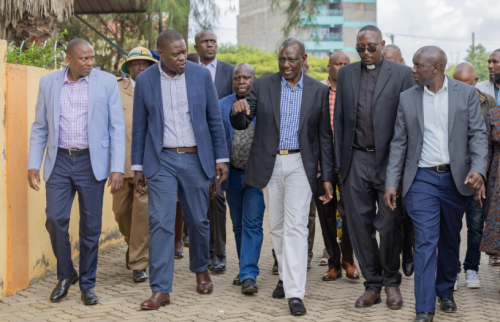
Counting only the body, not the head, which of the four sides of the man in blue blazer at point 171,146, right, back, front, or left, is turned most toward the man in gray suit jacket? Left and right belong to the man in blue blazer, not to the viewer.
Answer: left

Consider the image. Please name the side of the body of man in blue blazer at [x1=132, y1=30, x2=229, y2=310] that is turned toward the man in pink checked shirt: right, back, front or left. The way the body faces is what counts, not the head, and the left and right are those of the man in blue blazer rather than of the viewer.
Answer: right

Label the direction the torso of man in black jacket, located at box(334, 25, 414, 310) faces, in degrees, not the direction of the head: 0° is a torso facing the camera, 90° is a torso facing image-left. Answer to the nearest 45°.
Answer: approximately 0°

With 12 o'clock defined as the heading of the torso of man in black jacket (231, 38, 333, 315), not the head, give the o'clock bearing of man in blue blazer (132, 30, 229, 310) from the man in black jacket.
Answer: The man in blue blazer is roughly at 3 o'clock from the man in black jacket.

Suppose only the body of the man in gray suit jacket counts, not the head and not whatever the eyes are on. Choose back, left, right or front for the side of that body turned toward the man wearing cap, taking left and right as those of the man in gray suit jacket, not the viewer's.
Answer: right

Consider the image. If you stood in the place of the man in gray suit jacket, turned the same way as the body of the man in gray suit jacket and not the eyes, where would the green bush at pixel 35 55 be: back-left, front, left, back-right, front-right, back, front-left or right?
right

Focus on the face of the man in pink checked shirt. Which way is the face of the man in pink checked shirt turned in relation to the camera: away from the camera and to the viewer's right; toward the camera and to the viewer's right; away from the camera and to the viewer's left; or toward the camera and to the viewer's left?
toward the camera and to the viewer's right

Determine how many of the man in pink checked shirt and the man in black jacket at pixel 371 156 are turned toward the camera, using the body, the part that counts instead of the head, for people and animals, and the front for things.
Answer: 2

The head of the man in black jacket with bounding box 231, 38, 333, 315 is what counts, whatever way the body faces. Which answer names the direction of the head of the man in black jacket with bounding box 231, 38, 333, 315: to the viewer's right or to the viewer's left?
to the viewer's left
